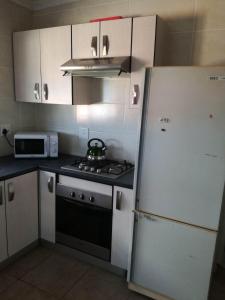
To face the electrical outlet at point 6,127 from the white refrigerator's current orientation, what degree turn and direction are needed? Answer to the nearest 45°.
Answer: approximately 45° to its right

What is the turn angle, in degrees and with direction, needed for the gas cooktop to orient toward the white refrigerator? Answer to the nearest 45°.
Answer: approximately 90° to its left

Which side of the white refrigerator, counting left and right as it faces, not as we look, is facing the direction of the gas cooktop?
right

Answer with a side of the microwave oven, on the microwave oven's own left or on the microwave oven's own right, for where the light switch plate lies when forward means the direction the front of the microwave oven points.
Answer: on the microwave oven's own left

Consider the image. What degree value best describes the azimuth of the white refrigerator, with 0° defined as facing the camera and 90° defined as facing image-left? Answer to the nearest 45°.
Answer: approximately 45°

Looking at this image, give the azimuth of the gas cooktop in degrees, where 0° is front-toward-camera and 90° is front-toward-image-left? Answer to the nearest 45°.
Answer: approximately 45°

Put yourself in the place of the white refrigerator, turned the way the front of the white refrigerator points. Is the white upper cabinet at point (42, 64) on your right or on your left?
on your right

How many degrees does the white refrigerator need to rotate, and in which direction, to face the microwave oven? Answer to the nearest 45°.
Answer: approximately 45° to its right
